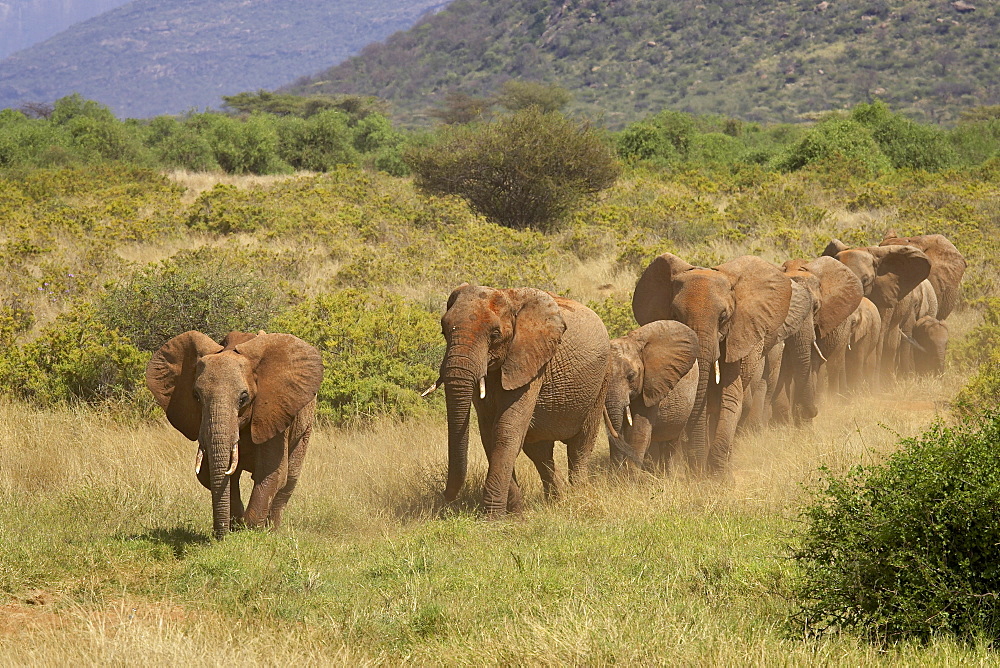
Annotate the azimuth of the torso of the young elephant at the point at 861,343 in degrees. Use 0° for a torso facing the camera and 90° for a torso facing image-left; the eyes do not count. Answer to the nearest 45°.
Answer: approximately 45°

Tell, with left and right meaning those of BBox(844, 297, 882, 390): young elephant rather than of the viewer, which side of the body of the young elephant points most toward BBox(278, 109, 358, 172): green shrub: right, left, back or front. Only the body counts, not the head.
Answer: right

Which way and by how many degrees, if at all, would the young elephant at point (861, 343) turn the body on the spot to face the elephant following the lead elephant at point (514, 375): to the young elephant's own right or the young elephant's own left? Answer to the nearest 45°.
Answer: approximately 45° to the young elephant's own left

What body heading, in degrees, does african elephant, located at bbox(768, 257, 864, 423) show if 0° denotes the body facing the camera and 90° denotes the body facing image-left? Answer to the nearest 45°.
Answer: approximately 45°

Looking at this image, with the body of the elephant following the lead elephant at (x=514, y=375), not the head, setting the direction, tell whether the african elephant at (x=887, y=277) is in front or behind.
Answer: behind

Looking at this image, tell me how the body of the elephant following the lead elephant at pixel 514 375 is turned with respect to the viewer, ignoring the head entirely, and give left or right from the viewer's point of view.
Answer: facing the viewer and to the left of the viewer

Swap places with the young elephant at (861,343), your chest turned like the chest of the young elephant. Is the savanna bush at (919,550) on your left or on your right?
on your left

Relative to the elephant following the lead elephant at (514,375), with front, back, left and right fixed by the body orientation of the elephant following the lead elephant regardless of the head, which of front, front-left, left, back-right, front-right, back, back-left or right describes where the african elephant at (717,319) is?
back

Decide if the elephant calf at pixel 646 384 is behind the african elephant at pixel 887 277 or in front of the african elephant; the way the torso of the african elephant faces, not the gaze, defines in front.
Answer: in front

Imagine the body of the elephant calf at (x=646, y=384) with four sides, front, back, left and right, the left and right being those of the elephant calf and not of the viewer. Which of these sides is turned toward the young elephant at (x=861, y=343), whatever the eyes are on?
back

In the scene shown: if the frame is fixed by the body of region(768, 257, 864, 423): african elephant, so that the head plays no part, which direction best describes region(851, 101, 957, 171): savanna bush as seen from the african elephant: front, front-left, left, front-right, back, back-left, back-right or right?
back-right

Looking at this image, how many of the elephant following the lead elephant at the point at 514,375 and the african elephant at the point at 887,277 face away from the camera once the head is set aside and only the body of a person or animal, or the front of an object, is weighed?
0

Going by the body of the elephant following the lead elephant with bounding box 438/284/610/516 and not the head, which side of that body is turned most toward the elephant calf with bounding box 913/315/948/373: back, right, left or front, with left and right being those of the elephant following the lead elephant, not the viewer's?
back
